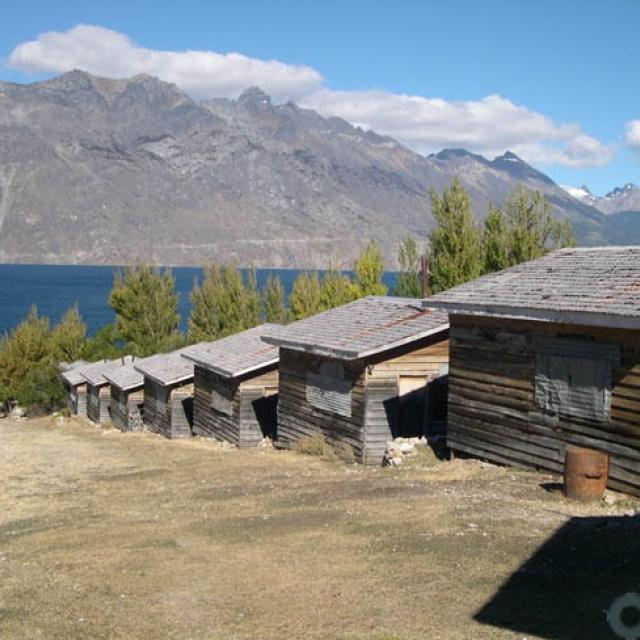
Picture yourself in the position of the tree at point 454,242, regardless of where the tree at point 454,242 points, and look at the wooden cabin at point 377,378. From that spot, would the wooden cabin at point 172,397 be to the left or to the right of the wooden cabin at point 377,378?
right

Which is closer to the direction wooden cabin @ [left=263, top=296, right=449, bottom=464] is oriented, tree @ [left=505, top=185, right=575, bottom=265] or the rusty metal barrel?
the rusty metal barrel

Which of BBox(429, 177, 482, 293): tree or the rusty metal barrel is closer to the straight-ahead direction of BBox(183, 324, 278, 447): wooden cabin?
the rusty metal barrel
